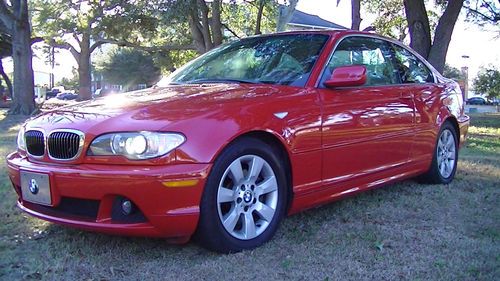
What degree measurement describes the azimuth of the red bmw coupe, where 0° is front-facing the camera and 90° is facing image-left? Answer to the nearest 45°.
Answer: approximately 45°

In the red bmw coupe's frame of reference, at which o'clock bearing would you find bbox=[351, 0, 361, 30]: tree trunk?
The tree trunk is roughly at 5 o'clock from the red bmw coupe.
